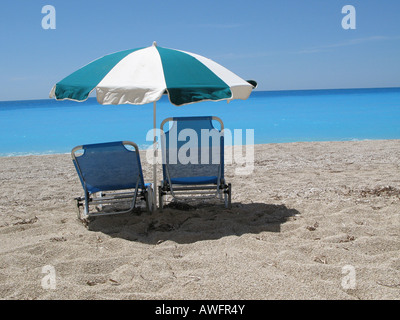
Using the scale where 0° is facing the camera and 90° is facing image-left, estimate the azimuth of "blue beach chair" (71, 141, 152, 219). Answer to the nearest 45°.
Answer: approximately 180°

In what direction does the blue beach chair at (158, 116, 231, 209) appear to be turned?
away from the camera

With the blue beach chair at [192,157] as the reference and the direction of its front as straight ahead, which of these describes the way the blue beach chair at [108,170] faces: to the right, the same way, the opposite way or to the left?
the same way

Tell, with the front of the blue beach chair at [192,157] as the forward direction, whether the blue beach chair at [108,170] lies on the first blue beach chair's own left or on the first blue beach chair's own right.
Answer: on the first blue beach chair's own left

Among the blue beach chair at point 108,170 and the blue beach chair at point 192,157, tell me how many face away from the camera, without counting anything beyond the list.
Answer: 2
